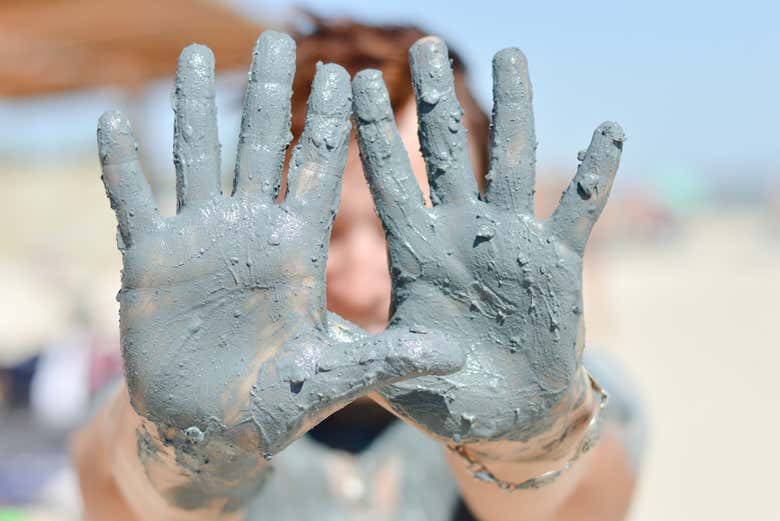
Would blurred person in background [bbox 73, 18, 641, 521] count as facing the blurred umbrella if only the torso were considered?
no

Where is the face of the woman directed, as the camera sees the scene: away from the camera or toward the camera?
toward the camera

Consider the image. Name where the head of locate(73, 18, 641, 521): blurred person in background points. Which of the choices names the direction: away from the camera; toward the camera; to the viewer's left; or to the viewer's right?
toward the camera

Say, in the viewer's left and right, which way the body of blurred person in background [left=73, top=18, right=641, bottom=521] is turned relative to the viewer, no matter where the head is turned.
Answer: facing the viewer

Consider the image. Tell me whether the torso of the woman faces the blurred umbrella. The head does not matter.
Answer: no
